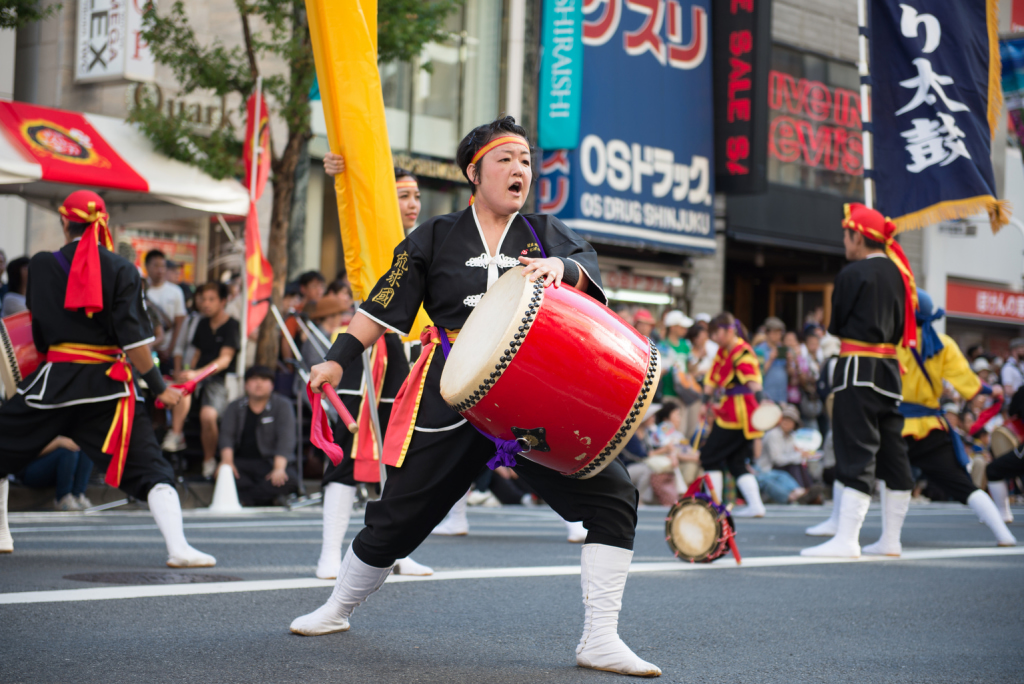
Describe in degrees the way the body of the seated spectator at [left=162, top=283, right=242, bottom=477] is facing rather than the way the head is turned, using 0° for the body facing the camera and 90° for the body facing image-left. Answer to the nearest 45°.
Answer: approximately 45°

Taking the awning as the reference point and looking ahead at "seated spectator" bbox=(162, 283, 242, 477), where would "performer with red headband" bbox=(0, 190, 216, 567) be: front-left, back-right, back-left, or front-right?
front-right

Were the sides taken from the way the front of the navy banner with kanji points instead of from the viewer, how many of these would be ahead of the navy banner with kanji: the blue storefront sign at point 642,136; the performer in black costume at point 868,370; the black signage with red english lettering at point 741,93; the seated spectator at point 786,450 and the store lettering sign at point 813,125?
1

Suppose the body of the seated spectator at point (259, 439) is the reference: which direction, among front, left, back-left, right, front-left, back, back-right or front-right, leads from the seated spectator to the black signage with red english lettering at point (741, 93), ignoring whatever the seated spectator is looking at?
back-left

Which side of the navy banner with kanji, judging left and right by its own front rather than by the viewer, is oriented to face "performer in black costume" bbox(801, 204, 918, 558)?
front

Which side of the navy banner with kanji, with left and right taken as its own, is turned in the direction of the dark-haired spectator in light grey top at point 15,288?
right

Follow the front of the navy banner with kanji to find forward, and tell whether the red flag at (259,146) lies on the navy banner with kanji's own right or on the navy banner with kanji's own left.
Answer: on the navy banner with kanji's own right

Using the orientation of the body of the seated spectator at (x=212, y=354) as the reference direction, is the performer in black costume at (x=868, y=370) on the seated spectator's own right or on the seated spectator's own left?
on the seated spectator's own left

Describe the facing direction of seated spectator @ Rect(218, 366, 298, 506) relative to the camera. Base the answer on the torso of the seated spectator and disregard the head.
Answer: toward the camera

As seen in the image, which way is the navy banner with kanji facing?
toward the camera

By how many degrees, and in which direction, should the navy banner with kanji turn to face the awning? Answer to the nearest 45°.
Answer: approximately 90° to its right

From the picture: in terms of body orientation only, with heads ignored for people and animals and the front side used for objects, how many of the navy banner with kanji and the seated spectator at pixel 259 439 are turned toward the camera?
2

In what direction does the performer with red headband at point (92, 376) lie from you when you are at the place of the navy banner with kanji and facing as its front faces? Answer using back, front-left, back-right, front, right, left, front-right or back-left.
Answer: front-right
